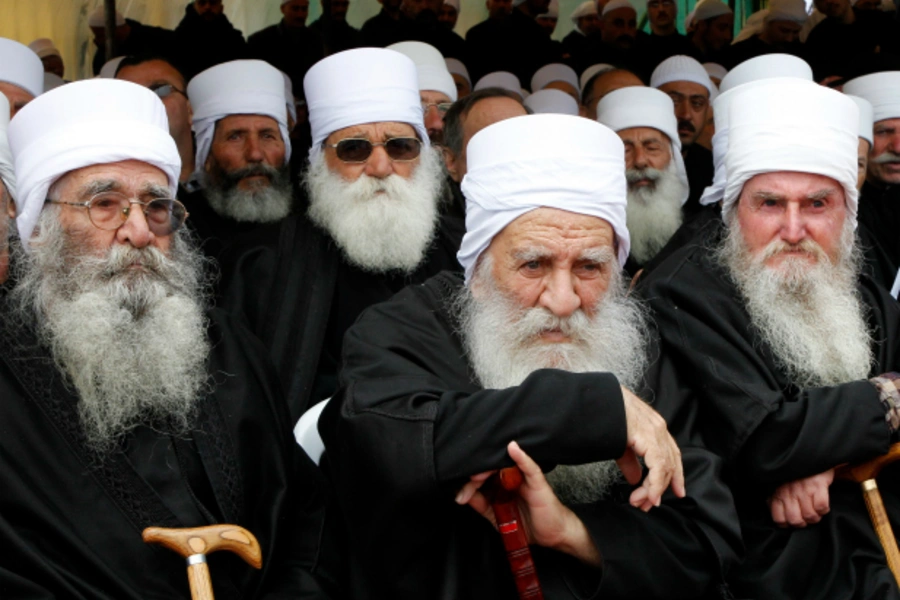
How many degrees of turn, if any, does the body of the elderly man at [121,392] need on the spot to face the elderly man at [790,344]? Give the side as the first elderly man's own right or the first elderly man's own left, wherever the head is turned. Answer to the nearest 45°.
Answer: approximately 45° to the first elderly man's own left

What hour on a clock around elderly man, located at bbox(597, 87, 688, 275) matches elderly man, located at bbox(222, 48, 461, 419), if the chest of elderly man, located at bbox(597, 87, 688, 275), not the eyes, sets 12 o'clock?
elderly man, located at bbox(222, 48, 461, 419) is roughly at 1 o'clock from elderly man, located at bbox(597, 87, 688, 275).

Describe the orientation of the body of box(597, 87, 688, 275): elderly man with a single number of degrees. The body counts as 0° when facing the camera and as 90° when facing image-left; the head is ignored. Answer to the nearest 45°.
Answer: approximately 0°

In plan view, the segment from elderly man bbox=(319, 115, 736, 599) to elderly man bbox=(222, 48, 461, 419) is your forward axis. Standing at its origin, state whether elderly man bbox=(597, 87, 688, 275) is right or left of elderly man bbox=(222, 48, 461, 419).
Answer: right

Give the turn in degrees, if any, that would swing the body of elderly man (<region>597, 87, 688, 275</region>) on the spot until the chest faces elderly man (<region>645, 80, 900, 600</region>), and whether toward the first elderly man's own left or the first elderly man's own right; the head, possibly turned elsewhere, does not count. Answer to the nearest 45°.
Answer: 0° — they already face them

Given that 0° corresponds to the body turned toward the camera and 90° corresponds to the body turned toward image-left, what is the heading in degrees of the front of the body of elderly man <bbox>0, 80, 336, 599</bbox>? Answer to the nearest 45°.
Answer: approximately 315°
